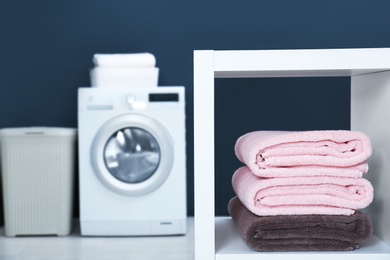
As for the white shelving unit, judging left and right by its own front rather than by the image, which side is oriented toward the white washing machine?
back

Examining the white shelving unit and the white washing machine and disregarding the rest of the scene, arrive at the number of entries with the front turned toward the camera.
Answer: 2

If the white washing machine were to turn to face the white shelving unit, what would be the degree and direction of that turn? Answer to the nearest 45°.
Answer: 0° — it already faces it

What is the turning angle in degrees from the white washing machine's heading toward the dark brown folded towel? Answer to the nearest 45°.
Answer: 0° — it already faces it

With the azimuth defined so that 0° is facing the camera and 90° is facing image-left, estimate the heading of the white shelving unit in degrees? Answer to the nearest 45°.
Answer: approximately 0°

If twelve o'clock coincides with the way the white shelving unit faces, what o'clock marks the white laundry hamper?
The white laundry hamper is roughly at 5 o'clock from the white shelving unit.

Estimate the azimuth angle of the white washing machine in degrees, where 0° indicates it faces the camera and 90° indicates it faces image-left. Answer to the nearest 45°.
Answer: approximately 0°
